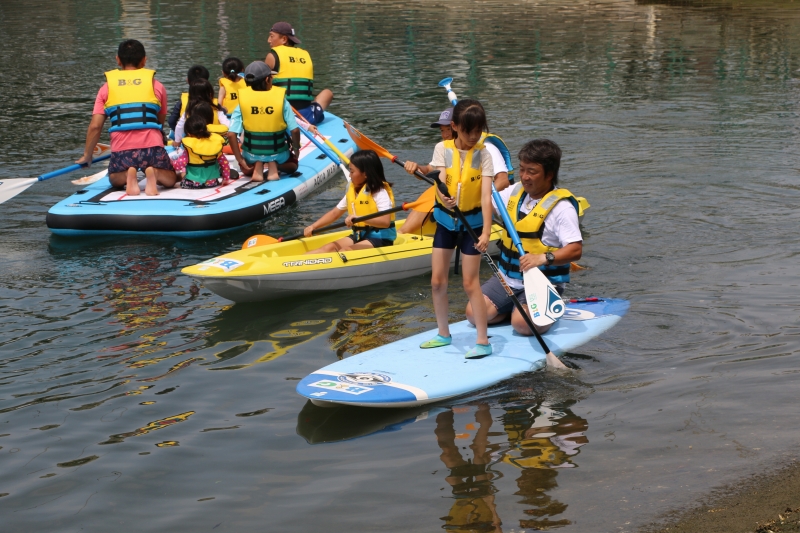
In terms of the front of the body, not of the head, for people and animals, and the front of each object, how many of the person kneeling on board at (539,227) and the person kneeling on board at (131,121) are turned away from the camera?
1

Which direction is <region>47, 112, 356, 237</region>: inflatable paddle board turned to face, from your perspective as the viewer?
facing away from the viewer and to the right of the viewer

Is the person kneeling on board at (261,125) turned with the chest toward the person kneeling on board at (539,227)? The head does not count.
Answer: no

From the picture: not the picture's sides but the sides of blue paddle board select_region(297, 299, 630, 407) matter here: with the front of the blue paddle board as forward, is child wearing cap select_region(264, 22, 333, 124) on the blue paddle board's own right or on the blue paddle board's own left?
on the blue paddle board's own right

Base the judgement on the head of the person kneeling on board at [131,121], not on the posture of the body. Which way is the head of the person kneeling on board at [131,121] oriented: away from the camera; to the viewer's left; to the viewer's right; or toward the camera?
away from the camera

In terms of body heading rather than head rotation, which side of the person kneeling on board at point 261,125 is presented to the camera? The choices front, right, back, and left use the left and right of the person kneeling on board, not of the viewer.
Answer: back

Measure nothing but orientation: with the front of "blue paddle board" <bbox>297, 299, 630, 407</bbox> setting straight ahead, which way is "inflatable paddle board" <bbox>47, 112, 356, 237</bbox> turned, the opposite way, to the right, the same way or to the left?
the opposite way

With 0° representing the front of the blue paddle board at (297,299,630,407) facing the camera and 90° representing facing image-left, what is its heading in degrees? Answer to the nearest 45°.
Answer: approximately 45°

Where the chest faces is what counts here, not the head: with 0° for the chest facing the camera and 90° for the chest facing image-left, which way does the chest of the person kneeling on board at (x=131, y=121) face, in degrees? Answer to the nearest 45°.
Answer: approximately 180°

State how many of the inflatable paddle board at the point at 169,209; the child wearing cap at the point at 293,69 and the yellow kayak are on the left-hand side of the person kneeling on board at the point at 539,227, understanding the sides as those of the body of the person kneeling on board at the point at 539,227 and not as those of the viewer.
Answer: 0

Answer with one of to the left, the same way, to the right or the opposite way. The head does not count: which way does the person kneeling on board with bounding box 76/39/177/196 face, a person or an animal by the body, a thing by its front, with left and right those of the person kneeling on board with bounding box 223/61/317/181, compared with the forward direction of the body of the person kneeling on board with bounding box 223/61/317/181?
the same way
